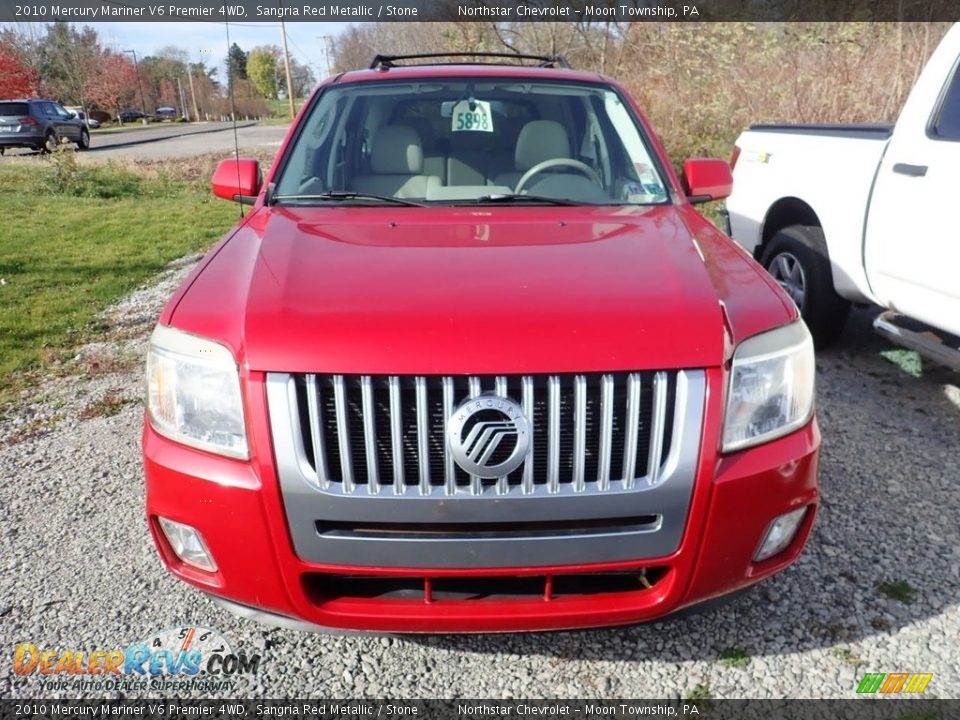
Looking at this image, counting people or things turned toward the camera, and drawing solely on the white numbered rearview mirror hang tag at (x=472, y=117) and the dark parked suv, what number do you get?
1

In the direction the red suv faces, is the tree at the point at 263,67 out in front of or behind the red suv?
behind

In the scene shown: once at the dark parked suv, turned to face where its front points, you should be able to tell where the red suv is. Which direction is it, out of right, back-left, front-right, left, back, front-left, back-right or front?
back-right

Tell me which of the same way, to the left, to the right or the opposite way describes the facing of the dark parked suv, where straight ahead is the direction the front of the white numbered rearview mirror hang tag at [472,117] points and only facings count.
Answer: the opposite way

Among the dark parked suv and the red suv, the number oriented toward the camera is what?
1

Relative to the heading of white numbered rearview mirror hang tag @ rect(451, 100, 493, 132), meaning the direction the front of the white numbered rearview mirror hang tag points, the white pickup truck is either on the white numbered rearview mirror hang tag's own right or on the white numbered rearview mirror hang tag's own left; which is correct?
on the white numbered rearview mirror hang tag's own left

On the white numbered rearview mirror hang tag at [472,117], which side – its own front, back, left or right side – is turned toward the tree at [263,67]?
back

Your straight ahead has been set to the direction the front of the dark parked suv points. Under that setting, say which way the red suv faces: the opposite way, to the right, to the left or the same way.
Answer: the opposite way

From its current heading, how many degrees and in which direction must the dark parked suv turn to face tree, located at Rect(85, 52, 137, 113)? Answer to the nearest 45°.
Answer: approximately 45° to its left

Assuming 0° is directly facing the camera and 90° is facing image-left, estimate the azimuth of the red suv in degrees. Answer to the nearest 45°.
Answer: approximately 0°

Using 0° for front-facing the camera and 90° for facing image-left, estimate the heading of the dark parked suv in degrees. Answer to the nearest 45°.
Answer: approximately 225°

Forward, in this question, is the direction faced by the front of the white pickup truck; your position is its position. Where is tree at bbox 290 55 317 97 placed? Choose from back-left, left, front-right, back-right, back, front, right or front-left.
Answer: back
